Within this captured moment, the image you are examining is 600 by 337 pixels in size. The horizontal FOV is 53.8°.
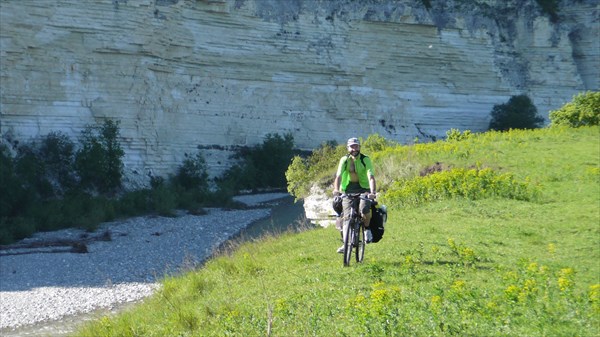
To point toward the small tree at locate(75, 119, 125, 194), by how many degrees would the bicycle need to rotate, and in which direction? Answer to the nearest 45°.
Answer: approximately 135° to its right

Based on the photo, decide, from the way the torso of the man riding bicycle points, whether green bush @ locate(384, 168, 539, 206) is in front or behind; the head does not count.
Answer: behind

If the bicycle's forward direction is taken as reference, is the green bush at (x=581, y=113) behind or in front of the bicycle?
behind

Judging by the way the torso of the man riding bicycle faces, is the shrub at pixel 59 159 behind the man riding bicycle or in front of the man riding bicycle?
behind

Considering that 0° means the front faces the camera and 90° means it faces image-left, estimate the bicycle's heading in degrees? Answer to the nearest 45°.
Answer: approximately 0°

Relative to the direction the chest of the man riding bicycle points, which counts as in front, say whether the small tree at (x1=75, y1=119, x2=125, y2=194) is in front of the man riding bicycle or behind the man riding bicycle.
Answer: behind

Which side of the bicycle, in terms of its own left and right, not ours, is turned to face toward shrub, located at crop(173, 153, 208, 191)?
back

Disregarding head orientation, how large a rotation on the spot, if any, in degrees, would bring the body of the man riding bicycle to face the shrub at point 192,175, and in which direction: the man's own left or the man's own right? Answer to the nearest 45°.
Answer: approximately 180°
